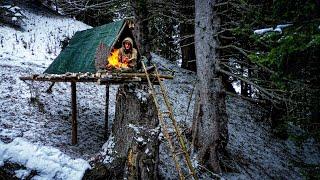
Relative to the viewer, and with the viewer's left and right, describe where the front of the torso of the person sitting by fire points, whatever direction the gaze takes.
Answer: facing the viewer and to the left of the viewer

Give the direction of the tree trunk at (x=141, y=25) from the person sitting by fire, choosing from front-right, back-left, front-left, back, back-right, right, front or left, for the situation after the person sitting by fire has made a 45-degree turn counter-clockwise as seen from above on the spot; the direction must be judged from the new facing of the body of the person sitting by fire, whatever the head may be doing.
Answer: back
